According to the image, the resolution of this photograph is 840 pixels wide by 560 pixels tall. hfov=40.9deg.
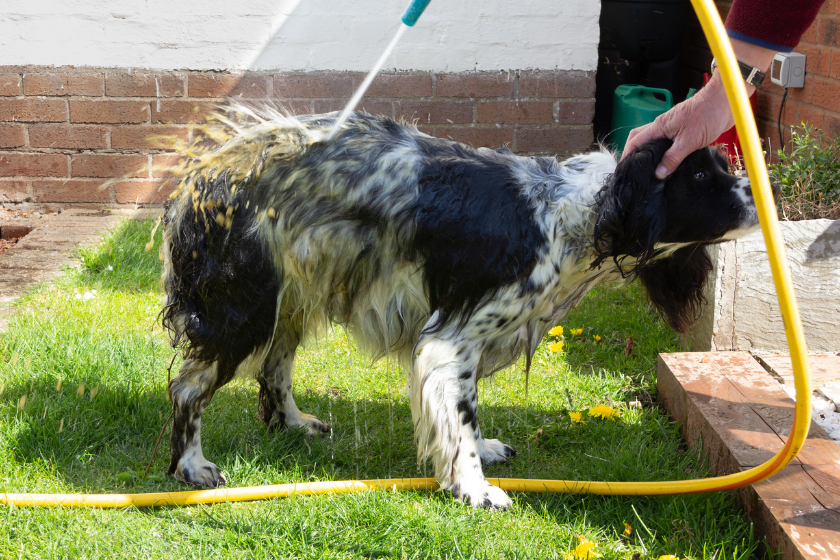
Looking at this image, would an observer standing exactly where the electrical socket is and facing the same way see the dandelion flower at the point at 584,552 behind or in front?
in front

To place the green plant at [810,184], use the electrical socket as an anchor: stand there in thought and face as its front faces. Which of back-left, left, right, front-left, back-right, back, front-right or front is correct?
front-left

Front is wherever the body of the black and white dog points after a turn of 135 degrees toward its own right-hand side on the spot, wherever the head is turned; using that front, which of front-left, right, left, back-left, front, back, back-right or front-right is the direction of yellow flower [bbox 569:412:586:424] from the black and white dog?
back

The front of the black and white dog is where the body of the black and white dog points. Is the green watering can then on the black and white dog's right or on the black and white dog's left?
on the black and white dog's left

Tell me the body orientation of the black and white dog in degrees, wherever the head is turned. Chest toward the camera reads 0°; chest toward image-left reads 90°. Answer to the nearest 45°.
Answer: approximately 270°

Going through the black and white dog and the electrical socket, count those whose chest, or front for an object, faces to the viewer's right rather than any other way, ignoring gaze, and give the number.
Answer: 1

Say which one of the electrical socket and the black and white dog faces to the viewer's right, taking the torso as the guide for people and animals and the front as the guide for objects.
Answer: the black and white dog

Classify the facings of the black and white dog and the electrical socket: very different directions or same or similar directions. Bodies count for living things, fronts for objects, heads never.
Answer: very different directions

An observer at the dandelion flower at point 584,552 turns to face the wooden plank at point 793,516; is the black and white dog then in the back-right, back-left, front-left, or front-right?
back-left

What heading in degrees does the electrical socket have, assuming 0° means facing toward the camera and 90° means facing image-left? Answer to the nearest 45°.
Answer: approximately 45°

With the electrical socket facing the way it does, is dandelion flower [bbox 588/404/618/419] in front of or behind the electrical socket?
in front
